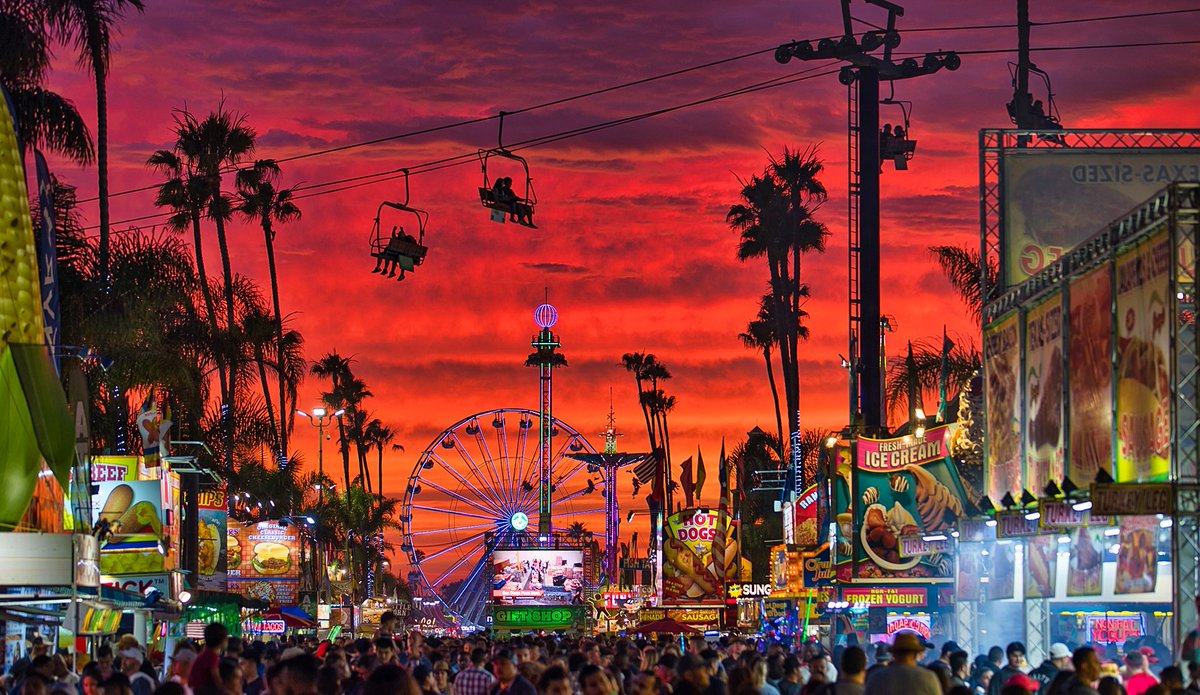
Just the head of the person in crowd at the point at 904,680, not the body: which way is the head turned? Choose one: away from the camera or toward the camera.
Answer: away from the camera

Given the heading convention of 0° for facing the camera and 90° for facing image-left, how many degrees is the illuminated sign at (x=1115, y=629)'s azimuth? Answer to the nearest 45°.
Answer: approximately 45°

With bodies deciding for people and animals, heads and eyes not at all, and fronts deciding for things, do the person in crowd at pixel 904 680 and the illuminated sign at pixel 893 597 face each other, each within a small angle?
yes

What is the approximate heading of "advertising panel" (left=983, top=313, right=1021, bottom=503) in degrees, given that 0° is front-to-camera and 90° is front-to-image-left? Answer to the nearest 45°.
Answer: approximately 45°

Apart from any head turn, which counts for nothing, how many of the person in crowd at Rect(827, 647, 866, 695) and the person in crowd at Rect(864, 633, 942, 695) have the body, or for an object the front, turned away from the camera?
2

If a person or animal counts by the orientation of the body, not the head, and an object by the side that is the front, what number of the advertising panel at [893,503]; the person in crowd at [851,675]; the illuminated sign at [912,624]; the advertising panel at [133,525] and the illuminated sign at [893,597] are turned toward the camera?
4

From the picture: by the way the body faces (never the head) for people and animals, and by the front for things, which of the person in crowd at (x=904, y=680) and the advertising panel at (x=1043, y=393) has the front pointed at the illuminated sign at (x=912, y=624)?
the person in crowd
